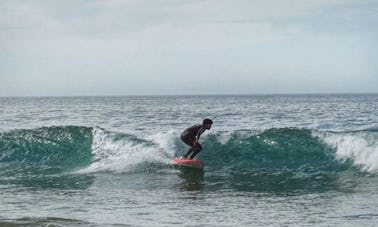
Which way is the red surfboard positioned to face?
to the viewer's right

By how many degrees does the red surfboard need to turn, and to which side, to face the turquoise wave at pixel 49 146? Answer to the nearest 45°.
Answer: approximately 135° to its left
